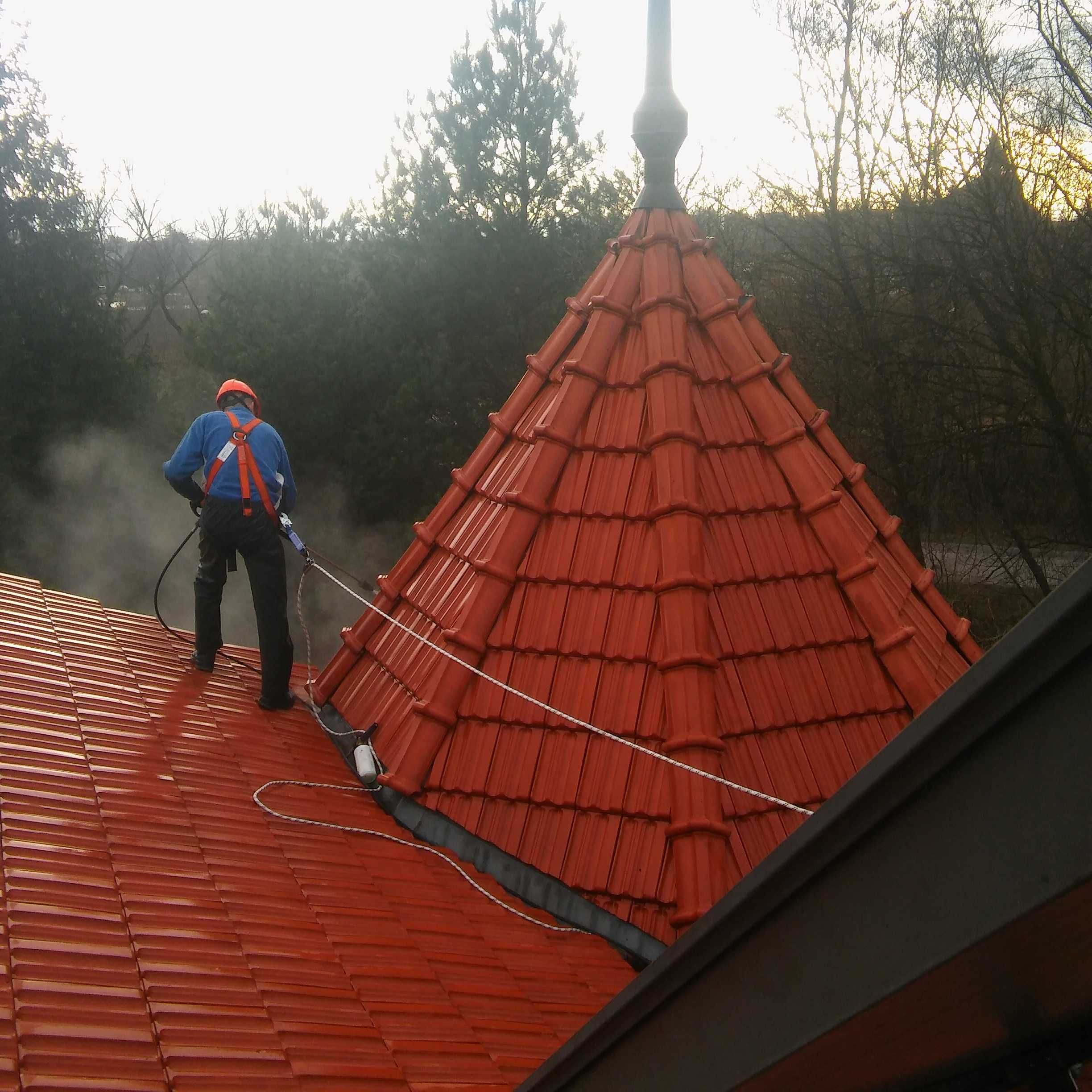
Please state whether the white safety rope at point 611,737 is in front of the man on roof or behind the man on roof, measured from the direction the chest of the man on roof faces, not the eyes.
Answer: behind

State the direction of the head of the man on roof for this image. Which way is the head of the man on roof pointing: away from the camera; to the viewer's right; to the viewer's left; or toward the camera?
away from the camera

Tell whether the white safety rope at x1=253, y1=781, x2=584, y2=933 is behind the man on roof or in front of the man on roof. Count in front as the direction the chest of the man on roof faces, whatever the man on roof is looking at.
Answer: behind

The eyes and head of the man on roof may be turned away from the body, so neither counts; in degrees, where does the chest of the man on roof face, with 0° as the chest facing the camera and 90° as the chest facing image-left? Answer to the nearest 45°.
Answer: approximately 180°
